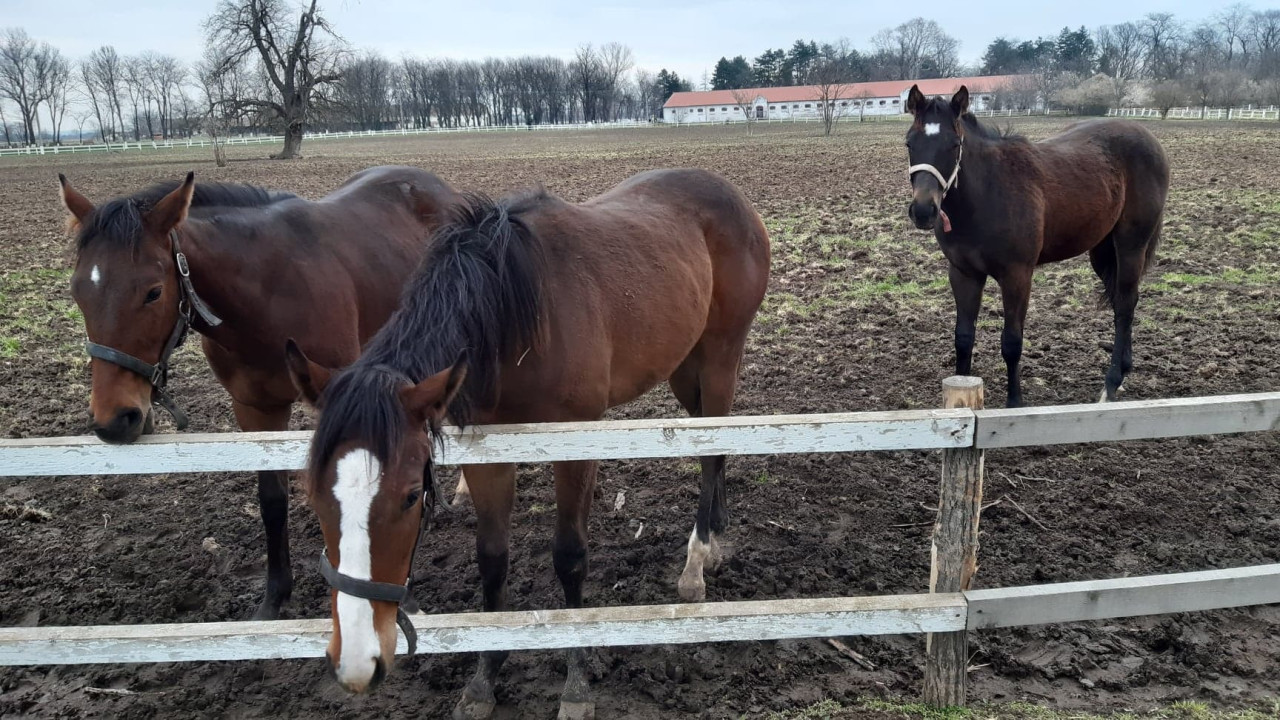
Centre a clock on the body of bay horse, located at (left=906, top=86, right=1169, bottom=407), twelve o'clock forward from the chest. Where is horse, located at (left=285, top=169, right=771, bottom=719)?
The horse is roughly at 11 o'clock from the bay horse.

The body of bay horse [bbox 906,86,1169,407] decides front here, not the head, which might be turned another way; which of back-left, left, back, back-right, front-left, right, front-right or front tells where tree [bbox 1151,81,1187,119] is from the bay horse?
back-right

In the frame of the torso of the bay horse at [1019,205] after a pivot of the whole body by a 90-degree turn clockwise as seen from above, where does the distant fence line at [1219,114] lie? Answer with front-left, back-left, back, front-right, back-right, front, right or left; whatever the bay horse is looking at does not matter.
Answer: front-right

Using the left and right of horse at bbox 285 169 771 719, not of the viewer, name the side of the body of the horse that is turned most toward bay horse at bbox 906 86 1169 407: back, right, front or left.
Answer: back

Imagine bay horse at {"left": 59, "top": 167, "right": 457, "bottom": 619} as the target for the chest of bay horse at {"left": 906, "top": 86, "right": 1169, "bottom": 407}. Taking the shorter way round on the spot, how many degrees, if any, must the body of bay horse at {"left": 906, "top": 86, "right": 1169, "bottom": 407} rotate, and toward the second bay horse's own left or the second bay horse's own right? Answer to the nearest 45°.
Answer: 0° — it already faces it

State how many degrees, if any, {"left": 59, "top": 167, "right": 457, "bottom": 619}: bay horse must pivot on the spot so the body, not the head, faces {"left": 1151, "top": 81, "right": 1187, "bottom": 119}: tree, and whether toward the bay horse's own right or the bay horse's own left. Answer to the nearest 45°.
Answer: approximately 180°

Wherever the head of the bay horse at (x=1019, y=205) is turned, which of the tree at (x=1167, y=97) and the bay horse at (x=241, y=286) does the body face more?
the bay horse

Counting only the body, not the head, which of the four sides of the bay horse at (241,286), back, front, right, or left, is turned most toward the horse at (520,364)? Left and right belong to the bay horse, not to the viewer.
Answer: left

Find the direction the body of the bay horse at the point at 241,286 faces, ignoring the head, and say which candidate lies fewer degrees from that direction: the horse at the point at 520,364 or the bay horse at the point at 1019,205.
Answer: the horse

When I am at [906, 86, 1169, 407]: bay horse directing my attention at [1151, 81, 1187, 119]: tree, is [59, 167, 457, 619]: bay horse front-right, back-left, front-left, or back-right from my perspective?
back-left
